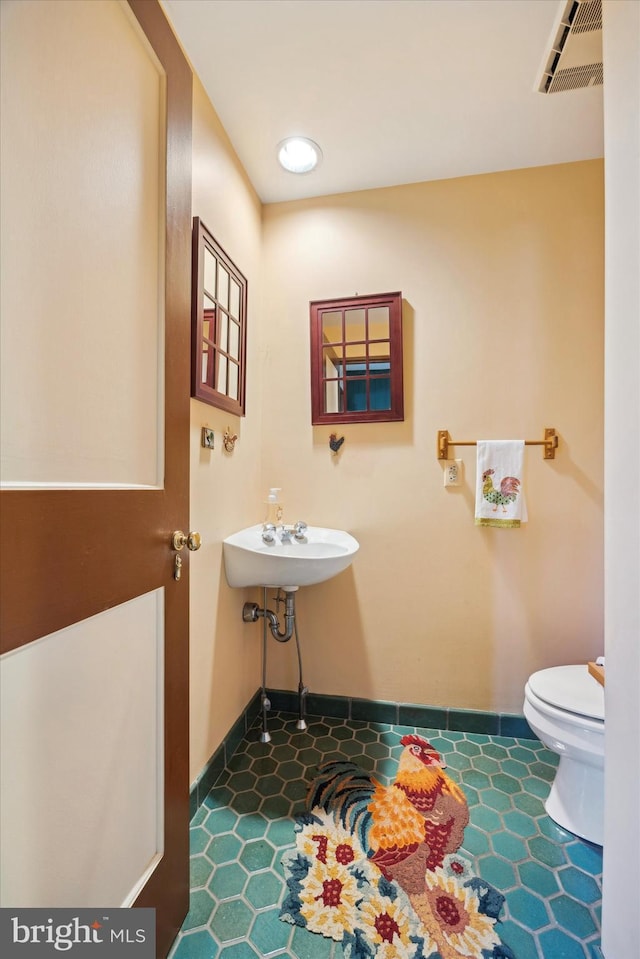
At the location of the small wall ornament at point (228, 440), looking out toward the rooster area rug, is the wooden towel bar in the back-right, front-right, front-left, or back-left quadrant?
front-left

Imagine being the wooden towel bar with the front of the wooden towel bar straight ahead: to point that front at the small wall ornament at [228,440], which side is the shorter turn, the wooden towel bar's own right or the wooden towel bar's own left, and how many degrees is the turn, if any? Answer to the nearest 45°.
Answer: approximately 45° to the wooden towel bar's own right

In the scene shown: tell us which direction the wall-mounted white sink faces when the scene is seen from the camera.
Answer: facing the viewer and to the right of the viewer

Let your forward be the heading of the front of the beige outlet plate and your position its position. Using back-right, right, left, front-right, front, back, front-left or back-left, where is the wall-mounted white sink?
front-right

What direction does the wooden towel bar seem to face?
toward the camera
